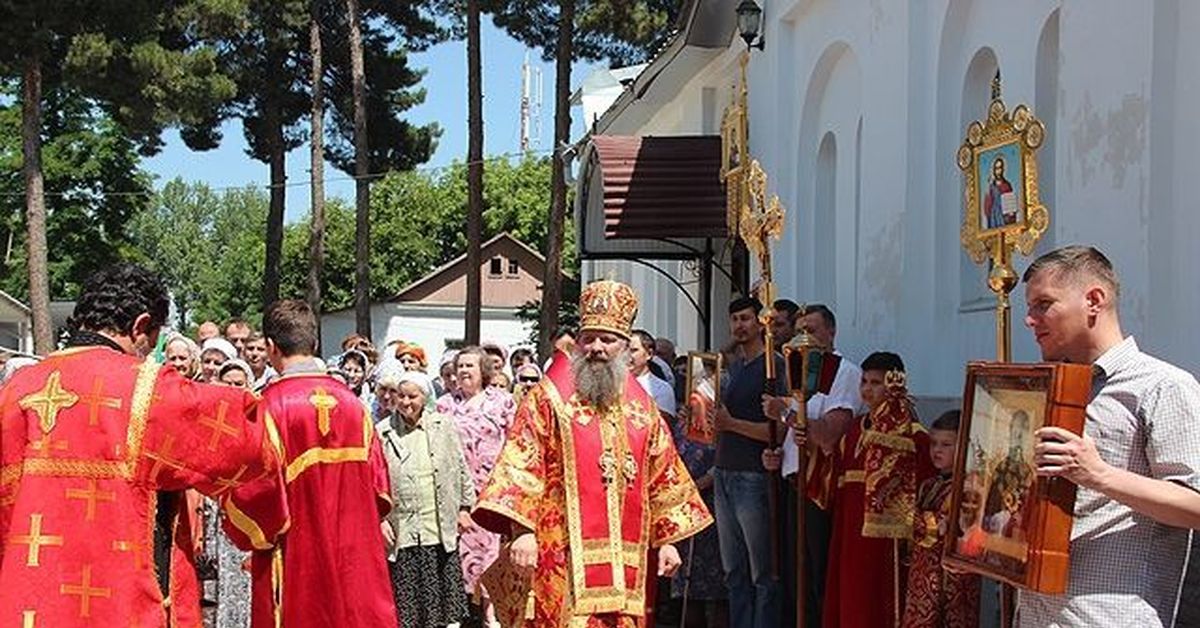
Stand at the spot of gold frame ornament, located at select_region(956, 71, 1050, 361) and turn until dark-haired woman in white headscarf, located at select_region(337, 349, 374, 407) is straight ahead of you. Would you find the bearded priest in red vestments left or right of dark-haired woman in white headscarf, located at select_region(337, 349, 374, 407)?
left

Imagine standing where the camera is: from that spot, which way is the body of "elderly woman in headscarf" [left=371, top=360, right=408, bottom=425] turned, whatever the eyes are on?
toward the camera

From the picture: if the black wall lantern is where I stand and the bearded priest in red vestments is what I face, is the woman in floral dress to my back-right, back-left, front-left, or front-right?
front-right

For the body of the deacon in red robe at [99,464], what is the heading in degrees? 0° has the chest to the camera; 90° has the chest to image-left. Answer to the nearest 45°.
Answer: approximately 225°

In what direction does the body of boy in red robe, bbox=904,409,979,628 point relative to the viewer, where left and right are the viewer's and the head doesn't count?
facing the viewer and to the left of the viewer

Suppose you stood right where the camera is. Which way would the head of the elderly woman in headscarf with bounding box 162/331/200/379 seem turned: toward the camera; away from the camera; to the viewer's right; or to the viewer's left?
toward the camera

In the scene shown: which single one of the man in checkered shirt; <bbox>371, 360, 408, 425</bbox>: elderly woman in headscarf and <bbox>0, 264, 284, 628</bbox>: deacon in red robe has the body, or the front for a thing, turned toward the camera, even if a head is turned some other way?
the elderly woman in headscarf

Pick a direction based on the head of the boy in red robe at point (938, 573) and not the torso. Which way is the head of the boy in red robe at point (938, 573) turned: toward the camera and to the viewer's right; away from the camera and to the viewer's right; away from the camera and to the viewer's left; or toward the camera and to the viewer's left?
toward the camera and to the viewer's left

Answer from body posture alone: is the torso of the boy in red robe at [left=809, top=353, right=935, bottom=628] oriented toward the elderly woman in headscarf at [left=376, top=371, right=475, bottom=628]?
no

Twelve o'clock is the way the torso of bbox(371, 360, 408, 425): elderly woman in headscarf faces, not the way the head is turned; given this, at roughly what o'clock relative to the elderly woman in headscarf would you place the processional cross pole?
The processional cross pole is roughly at 10 o'clock from the elderly woman in headscarf.

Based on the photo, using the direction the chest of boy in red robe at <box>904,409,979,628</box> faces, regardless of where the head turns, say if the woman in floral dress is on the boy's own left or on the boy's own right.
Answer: on the boy's own right

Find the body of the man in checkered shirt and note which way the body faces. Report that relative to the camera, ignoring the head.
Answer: to the viewer's left

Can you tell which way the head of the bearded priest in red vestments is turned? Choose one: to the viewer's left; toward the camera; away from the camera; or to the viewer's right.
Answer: toward the camera

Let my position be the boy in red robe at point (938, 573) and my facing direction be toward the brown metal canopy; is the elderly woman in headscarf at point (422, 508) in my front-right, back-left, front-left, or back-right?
front-left

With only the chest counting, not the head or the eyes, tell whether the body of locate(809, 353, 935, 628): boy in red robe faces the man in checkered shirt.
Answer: no

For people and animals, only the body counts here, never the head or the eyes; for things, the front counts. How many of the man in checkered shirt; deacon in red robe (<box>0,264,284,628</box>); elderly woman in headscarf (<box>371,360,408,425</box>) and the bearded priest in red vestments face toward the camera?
2

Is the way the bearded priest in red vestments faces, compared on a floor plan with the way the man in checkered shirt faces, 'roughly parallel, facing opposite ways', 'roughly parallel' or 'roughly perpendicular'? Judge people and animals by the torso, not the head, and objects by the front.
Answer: roughly perpendicular
